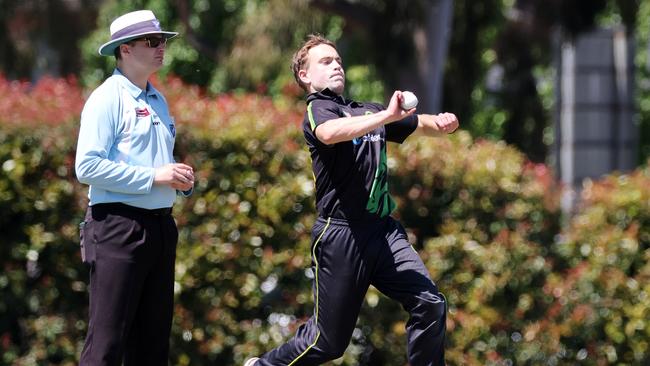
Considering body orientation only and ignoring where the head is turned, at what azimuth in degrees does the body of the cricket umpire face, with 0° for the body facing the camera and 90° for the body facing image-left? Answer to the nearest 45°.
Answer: approximately 315°
